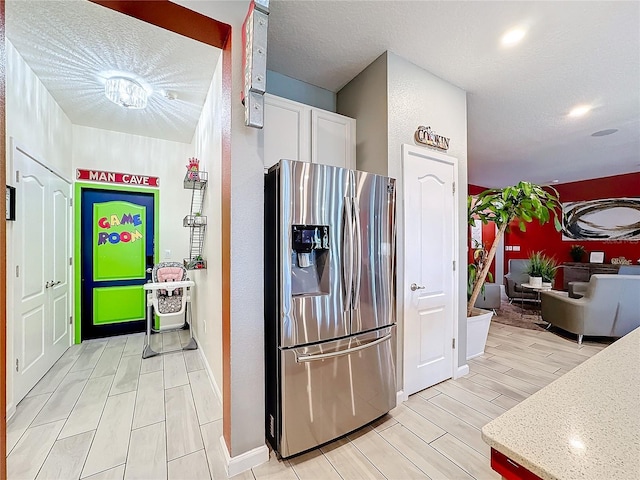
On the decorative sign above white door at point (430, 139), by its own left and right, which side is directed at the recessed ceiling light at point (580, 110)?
left

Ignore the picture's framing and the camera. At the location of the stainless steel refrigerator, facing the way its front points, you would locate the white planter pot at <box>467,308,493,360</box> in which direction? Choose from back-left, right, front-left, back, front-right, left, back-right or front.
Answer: left

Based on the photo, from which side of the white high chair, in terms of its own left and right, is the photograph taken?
front

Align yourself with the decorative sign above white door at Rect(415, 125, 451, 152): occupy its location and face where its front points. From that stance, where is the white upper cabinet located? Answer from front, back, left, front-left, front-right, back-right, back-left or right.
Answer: right

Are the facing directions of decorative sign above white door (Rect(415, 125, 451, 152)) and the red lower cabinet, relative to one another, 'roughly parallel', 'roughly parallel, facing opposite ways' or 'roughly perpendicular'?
roughly perpendicular

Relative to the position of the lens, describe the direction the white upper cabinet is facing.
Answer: facing the viewer and to the right of the viewer

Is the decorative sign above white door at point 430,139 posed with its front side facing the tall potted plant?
no

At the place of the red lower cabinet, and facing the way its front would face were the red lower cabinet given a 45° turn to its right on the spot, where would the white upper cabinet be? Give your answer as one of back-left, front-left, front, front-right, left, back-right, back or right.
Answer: front-right

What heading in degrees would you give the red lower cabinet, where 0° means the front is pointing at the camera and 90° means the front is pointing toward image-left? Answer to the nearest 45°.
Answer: approximately 45°

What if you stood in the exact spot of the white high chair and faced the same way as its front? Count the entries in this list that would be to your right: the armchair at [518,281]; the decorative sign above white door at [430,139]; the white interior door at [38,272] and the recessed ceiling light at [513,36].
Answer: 1

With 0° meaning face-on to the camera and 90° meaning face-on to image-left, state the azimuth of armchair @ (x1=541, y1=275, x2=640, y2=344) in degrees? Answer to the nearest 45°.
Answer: approximately 135°

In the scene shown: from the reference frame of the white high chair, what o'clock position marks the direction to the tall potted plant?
The tall potted plant is roughly at 10 o'clock from the white high chair.

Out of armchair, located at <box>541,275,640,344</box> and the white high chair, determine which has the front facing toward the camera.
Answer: the white high chair
